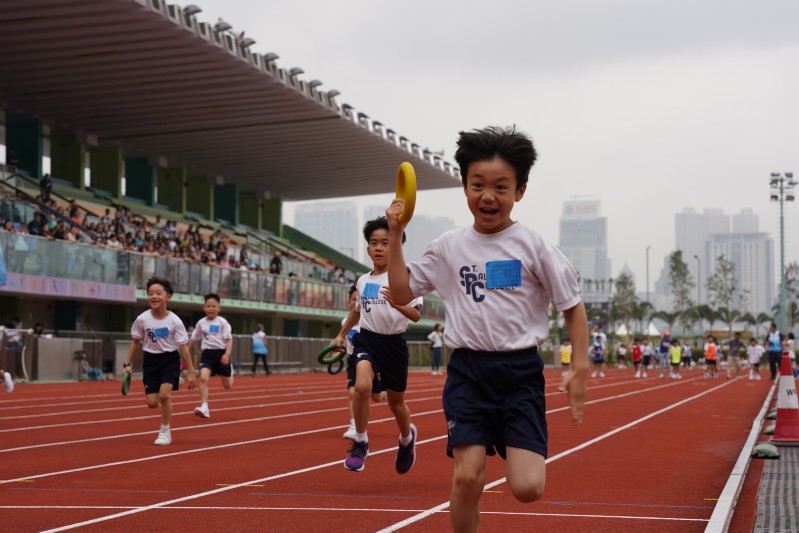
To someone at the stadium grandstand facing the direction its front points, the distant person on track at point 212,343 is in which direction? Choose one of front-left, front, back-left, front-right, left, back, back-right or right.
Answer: front-right

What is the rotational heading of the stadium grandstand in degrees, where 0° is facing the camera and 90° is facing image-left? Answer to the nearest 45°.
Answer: approximately 315°

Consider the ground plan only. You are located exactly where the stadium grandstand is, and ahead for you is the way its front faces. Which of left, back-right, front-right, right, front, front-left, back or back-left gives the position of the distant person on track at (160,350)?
front-right

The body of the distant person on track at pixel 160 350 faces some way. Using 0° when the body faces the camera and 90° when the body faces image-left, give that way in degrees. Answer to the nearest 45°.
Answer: approximately 0°

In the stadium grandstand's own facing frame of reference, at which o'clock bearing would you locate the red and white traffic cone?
The red and white traffic cone is roughly at 1 o'clock from the stadium grandstand.

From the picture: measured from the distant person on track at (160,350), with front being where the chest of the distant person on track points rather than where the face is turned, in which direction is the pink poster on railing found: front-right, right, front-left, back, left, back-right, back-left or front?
back
